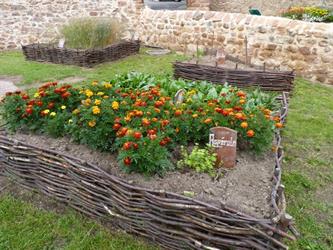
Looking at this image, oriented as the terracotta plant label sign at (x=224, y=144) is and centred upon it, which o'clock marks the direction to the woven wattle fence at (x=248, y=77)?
The woven wattle fence is roughly at 6 o'clock from the terracotta plant label sign.

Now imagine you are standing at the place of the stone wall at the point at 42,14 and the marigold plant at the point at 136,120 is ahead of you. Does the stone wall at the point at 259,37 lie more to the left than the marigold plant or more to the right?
left

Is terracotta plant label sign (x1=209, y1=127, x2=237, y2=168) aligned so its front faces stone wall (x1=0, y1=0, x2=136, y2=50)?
no

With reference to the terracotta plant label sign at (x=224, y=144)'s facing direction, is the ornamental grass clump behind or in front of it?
behind

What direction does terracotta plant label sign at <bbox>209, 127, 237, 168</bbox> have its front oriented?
toward the camera

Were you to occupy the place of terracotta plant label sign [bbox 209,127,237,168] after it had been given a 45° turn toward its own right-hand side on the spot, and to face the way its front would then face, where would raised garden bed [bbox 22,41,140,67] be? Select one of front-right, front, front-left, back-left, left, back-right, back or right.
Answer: right

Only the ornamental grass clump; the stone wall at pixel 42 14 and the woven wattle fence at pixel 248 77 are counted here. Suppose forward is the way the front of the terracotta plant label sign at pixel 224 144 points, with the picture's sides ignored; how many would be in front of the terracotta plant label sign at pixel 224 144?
0

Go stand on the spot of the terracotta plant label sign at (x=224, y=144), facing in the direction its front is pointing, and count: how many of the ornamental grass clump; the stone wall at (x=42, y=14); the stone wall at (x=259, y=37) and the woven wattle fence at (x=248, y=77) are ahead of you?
0
